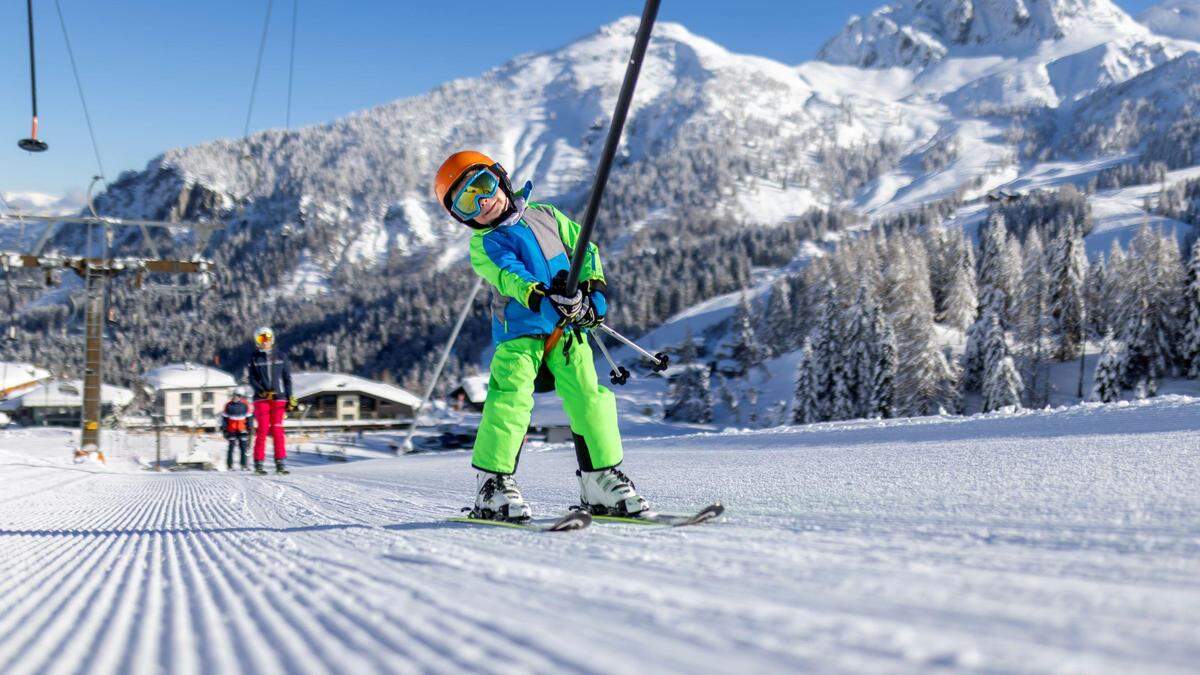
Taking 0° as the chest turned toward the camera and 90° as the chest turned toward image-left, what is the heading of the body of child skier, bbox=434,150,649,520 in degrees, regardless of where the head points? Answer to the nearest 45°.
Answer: approximately 315°

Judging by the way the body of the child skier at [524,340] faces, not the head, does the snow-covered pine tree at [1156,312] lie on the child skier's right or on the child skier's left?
on the child skier's left

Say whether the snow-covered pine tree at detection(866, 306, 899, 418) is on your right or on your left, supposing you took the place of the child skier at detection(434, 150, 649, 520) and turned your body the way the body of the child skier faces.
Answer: on your left

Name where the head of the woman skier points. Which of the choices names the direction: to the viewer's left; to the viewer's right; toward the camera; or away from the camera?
toward the camera

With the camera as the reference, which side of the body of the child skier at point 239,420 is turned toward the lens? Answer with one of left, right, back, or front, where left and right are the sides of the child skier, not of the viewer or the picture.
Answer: front

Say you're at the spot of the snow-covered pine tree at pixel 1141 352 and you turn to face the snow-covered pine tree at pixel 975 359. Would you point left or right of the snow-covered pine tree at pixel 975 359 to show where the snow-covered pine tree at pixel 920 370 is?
left

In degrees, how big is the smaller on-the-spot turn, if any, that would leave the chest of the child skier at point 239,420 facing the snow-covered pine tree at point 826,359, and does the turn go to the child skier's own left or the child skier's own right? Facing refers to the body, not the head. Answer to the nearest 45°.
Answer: approximately 135° to the child skier's own left

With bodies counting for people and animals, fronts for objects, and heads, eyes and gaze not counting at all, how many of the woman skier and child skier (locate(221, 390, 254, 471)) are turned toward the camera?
2
